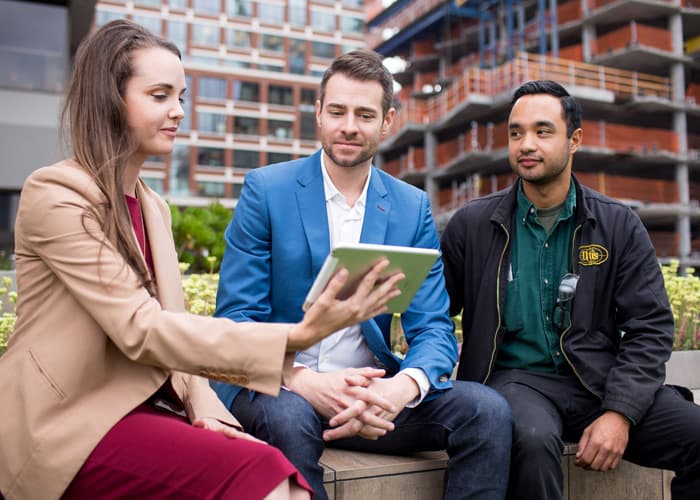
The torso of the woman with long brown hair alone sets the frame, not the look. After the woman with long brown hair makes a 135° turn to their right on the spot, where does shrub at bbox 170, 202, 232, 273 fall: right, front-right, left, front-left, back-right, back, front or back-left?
back-right

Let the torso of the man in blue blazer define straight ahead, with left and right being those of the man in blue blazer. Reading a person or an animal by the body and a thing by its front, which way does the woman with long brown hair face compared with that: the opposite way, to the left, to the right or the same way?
to the left

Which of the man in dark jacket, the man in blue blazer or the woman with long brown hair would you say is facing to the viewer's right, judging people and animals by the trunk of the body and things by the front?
the woman with long brown hair

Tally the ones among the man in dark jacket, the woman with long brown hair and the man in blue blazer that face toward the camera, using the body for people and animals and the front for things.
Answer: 2

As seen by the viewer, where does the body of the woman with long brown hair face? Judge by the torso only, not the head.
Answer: to the viewer's right

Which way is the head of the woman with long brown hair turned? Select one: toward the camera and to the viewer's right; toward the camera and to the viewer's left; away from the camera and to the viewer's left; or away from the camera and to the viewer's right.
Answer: toward the camera and to the viewer's right

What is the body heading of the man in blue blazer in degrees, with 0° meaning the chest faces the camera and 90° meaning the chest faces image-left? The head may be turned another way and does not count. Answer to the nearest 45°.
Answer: approximately 0°

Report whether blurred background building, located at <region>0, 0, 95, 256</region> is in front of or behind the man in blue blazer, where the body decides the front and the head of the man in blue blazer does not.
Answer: behind

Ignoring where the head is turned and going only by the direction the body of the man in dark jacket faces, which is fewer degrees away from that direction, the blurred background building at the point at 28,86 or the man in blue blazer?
the man in blue blazer

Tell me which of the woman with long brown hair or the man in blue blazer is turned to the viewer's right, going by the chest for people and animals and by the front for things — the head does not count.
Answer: the woman with long brown hair
